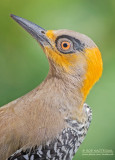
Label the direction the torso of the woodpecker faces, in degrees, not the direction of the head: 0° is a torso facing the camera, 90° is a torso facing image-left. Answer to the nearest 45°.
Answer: approximately 90°
